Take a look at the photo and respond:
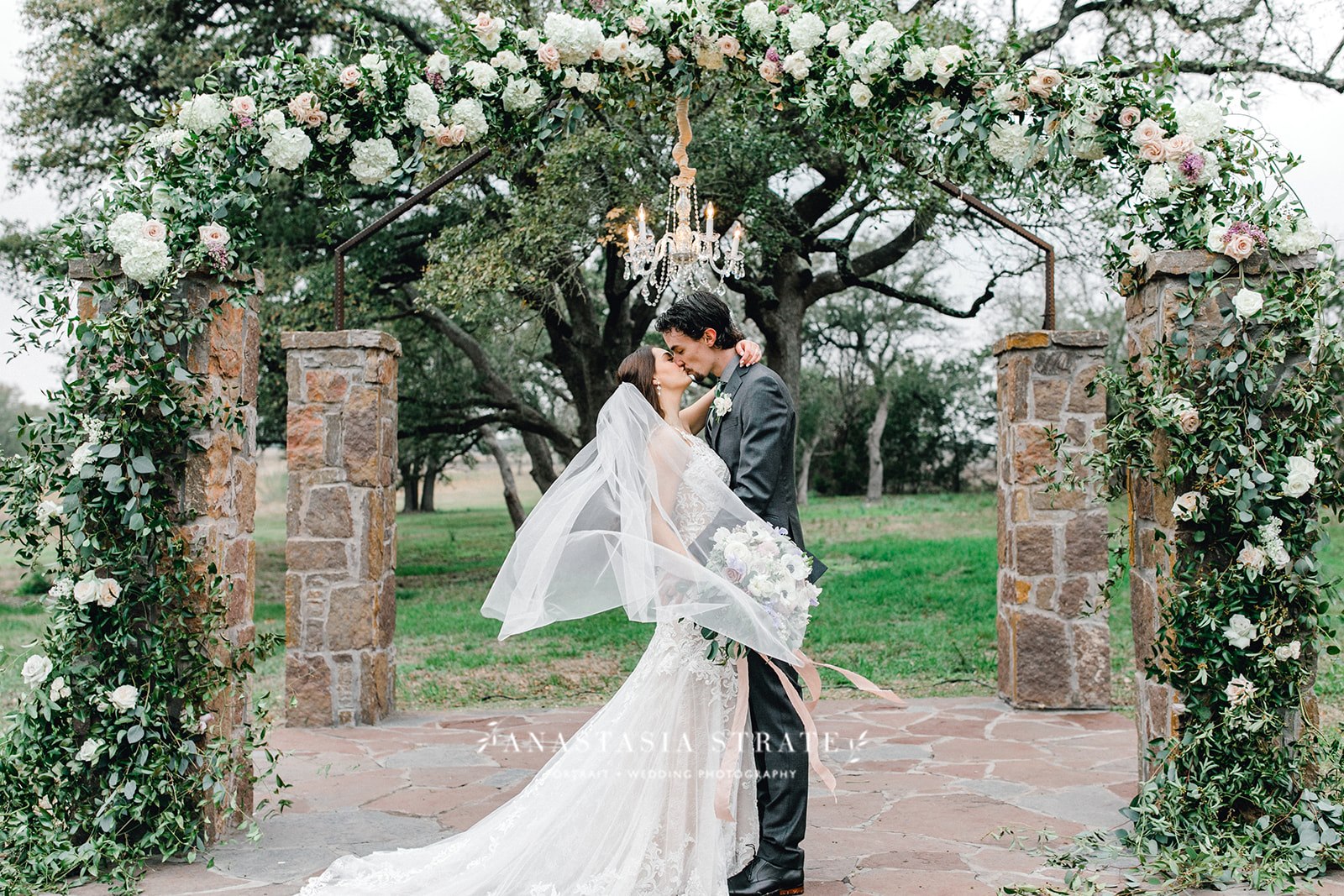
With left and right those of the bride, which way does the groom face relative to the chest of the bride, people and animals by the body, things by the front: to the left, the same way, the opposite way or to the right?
the opposite way

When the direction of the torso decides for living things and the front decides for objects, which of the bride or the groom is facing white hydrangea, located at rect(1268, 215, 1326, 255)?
the bride

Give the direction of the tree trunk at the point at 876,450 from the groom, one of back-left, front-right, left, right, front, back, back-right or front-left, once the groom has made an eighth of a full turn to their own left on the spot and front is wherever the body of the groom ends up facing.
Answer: back-right

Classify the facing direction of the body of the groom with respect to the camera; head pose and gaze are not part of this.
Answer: to the viewer's left

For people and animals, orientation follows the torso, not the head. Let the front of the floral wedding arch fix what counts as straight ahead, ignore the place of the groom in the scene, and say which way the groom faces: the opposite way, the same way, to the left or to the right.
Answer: to the right

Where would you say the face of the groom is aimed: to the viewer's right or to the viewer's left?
to the viewer's left

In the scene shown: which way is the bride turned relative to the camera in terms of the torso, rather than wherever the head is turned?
to the viewer's right

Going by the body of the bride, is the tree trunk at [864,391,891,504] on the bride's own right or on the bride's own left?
on the bride's own left

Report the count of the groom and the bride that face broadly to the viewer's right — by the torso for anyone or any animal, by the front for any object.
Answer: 1

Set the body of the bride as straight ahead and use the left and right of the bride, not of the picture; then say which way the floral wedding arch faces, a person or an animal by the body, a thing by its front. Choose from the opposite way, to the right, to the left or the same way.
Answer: to the right

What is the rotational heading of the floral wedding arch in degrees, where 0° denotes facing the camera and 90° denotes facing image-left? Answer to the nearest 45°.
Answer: approximately 0°

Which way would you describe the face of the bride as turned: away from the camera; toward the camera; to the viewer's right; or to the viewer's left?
to the viewer's right
